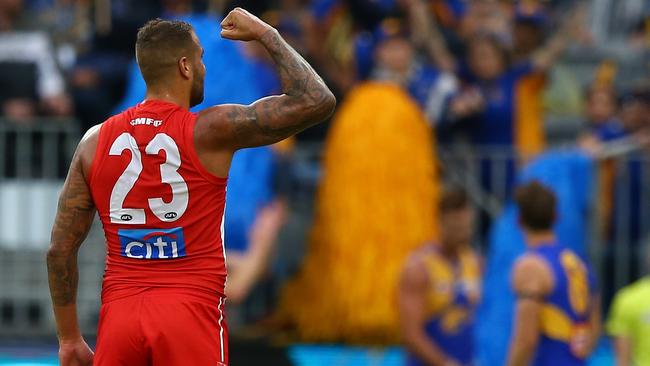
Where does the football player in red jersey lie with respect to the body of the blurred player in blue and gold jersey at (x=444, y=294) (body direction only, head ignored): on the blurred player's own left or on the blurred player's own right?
on the blurred player's own right

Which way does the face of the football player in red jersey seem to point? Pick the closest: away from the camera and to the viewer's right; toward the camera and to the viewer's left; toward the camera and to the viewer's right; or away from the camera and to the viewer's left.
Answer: away from the camera and to the viewer's right

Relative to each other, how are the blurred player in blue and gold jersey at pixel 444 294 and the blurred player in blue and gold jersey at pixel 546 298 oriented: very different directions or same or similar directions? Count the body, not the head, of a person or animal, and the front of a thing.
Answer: very different directions

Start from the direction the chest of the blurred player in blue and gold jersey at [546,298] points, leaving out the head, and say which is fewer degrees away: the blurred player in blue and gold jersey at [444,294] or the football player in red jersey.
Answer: the blurred player in blue and gold jersey

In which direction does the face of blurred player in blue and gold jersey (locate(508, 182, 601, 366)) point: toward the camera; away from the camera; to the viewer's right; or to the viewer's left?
away from the camera

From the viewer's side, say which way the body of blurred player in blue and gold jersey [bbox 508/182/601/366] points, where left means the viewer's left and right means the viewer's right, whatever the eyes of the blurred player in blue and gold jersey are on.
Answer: facing away from the viewer and to the left of the viewer

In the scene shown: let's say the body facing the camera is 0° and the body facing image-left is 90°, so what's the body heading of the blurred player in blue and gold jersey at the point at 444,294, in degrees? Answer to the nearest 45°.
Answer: approximately 315°
